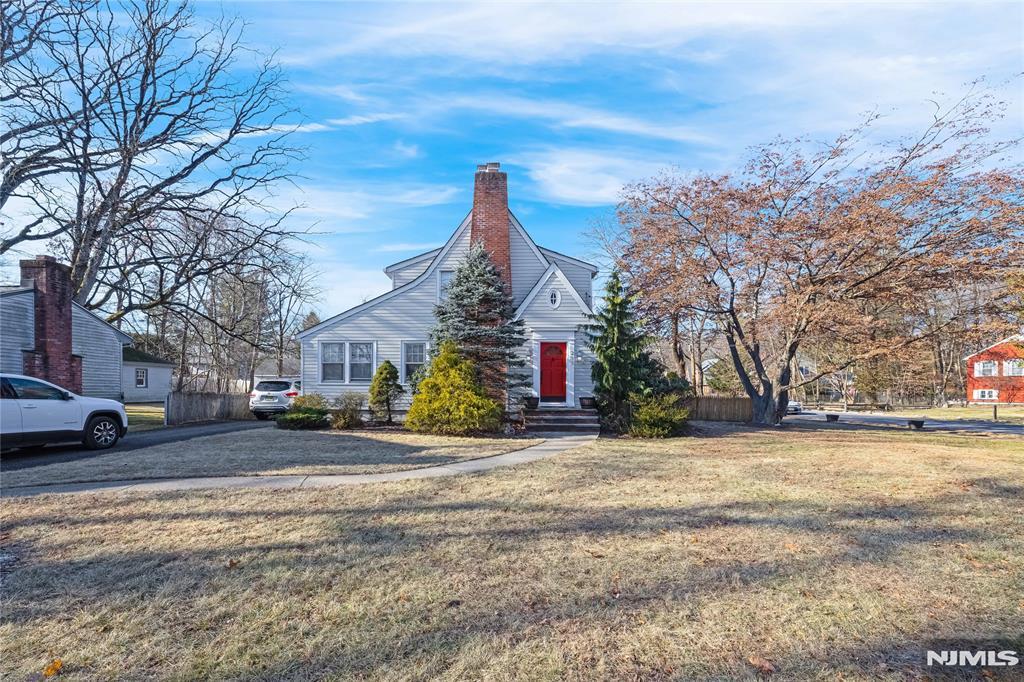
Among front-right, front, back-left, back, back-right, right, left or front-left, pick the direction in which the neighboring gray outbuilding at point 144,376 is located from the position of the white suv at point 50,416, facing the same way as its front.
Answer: left

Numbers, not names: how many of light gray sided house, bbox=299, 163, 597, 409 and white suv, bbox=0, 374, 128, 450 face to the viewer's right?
1

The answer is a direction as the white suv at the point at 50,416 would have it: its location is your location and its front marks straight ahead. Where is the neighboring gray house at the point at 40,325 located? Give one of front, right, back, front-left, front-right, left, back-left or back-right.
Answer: left

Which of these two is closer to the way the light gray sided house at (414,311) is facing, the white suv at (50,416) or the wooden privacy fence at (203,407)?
the white suv

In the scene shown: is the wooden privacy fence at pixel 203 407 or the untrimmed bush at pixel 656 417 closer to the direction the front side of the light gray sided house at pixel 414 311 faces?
the untrimmed bush

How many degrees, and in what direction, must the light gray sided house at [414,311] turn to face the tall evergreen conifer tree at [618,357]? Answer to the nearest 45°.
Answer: approximately 45° to its left

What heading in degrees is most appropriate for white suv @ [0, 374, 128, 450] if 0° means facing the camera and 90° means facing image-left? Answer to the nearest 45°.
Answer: approximately 270°

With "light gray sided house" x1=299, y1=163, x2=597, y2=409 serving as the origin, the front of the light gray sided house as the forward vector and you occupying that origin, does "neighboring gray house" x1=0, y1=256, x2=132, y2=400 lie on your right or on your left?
on your right
